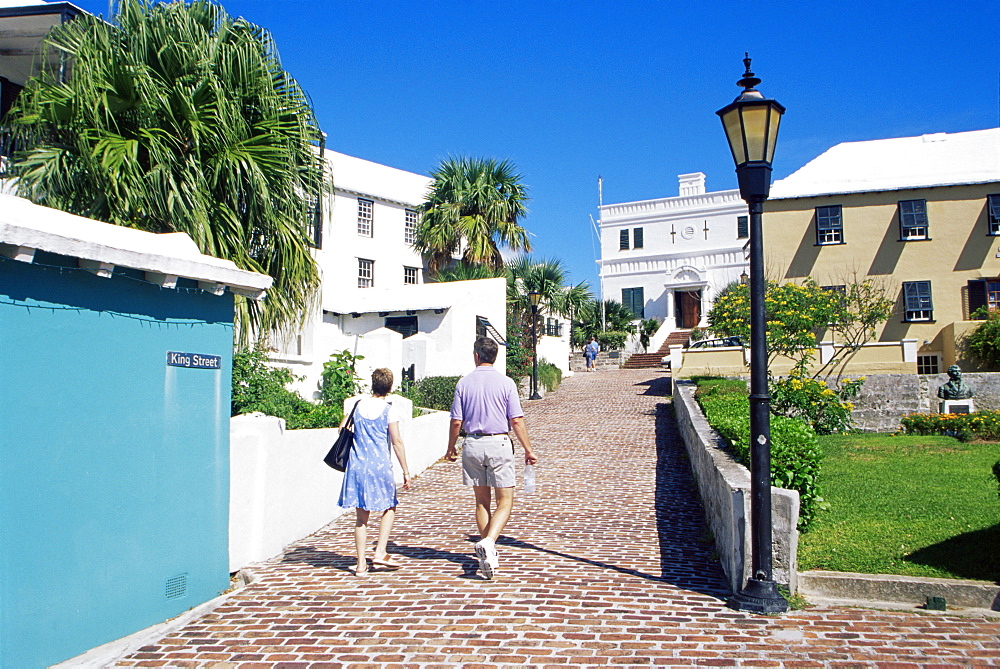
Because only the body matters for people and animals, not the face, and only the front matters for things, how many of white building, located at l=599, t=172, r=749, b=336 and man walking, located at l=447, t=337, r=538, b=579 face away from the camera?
1

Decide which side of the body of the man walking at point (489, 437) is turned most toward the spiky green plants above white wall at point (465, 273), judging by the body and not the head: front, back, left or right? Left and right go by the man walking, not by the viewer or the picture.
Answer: front

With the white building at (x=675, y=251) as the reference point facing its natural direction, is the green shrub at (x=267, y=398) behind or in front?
in front

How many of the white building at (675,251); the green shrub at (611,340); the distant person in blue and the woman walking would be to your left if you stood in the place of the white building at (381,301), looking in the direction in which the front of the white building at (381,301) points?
3

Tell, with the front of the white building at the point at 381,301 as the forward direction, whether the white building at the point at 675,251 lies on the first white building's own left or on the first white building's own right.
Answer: on the first white building's own left

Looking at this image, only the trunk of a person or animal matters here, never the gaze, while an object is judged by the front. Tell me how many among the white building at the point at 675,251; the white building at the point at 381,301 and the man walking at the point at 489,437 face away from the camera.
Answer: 1

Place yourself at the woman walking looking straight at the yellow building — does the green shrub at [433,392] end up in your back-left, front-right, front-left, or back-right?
front-left

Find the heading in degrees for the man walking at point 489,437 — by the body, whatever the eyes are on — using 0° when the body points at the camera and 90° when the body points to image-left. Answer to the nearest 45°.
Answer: approximately 180°

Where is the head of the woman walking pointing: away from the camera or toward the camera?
away from the camera

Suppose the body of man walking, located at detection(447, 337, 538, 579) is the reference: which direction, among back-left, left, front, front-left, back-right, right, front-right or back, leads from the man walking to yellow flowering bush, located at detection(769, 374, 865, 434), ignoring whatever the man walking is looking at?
front-right

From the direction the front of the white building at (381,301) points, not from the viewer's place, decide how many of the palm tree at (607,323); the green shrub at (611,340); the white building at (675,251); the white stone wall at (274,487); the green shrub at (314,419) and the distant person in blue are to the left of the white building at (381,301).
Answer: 4

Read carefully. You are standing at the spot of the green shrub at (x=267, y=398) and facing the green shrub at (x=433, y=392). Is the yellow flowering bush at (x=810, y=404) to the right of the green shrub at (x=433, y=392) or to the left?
right

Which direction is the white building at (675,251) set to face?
toward the camera

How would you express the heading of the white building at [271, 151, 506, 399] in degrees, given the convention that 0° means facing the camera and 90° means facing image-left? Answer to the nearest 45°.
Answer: approximately 315°

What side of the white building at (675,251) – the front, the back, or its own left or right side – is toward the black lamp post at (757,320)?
front

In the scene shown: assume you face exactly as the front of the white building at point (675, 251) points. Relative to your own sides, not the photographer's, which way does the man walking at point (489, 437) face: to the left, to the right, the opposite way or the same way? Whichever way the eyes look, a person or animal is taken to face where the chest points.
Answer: the opposite way

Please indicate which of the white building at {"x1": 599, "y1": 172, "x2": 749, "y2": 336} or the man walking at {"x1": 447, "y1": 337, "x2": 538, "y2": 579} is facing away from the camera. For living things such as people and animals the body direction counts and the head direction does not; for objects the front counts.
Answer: the man walking

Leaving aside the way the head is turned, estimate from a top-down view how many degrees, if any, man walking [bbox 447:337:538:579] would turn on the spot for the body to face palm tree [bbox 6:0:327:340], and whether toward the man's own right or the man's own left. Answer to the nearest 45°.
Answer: approximately 45° to the man's own left
